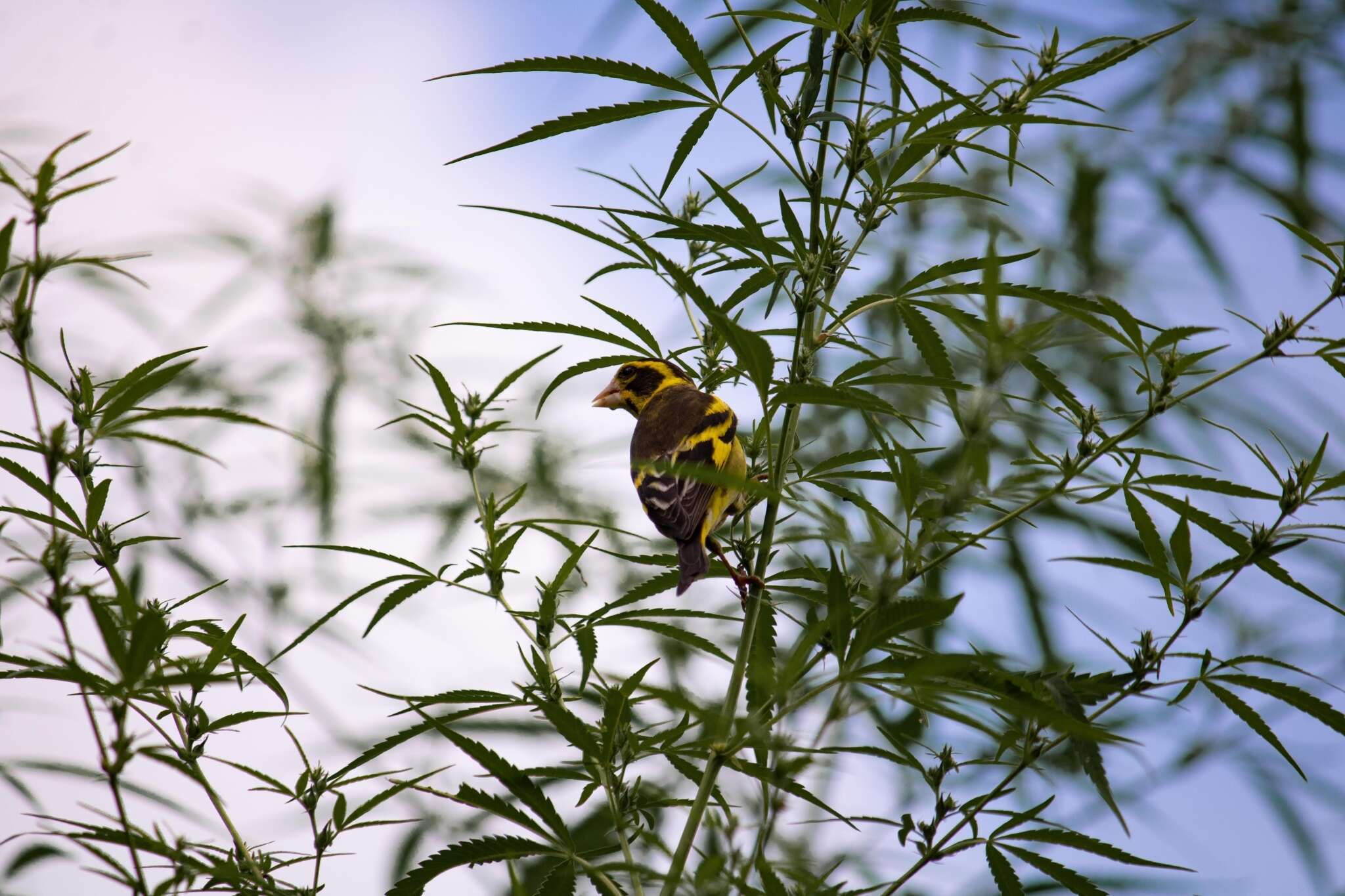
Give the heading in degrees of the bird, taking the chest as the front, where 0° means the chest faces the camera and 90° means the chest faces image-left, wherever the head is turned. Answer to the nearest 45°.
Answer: approximately 225°
